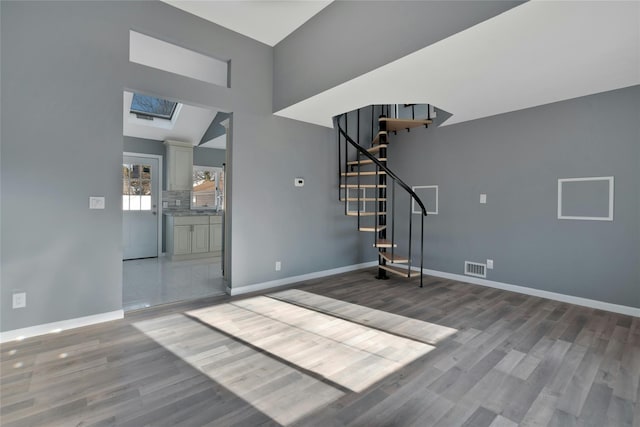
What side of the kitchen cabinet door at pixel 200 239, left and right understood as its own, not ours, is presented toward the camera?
front

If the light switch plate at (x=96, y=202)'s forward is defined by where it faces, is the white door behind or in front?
behind

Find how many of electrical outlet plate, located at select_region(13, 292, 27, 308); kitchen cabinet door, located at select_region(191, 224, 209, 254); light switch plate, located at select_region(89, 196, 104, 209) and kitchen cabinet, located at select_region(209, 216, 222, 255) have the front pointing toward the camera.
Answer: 4

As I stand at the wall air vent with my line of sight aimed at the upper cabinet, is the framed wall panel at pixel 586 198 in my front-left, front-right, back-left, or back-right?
back-left

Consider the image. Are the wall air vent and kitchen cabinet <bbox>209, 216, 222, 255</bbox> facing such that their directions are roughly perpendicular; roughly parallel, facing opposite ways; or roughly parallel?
roughly perpendicular

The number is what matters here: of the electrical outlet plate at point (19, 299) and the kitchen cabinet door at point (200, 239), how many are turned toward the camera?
2

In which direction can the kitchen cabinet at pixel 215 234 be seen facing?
toward the camera

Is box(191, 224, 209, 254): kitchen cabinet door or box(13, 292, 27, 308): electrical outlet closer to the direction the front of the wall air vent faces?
the electrical outlet

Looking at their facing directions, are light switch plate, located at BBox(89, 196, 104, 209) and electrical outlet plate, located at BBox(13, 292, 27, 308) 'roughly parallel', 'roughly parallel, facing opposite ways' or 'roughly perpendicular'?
roughly parallel

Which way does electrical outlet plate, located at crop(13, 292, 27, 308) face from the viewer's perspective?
toward the camera

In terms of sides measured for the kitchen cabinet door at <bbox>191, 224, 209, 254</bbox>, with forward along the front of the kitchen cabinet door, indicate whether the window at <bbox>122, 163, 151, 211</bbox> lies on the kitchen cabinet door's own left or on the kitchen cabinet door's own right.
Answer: on the kitchen cabinet door's own right

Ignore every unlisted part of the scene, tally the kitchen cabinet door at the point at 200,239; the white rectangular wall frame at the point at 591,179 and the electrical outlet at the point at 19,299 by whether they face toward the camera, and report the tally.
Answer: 3

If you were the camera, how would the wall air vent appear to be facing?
facing the viewer and to the left of the viewer

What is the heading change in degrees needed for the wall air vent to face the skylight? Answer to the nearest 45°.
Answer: approximately 45° to its right
